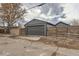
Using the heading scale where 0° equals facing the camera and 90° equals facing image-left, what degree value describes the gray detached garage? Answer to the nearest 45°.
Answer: approximately 0°
